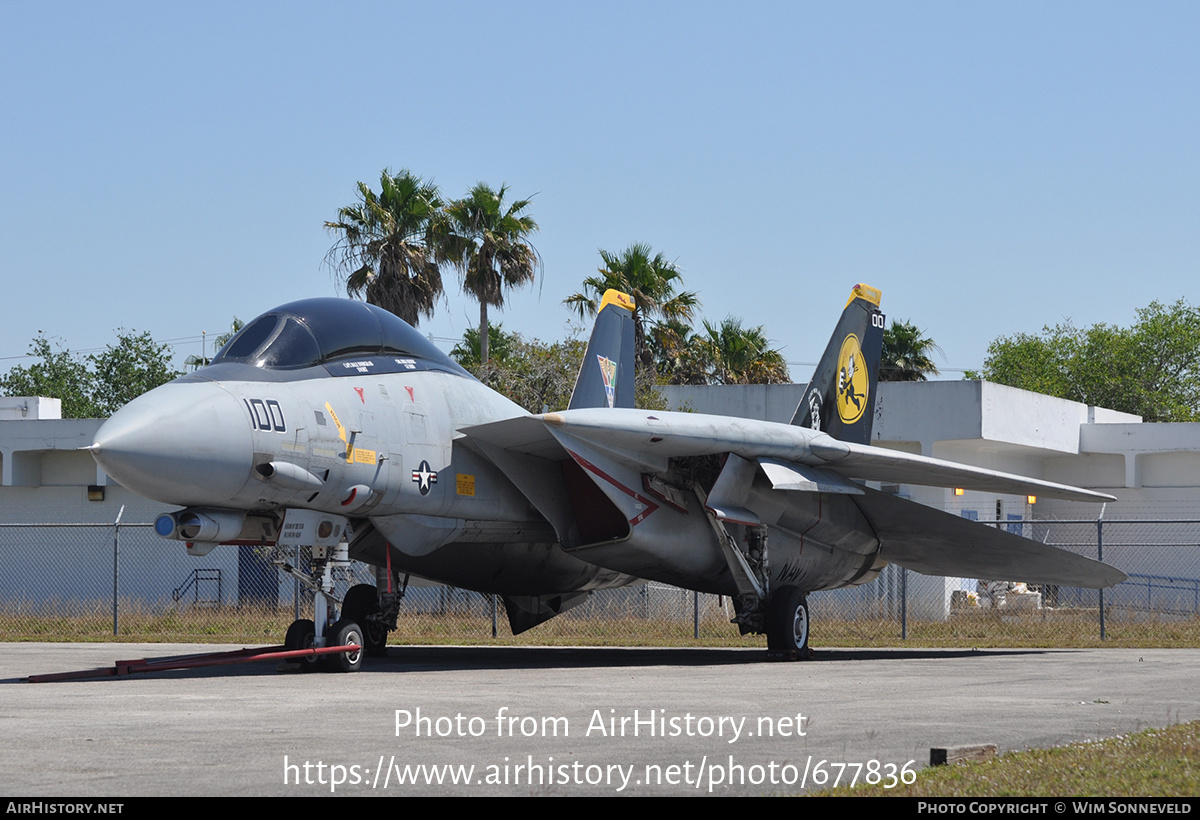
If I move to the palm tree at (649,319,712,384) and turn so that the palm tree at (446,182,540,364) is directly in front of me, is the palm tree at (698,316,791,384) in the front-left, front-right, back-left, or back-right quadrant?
back-left

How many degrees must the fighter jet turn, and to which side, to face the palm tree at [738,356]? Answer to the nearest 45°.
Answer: approximately 135° to its right

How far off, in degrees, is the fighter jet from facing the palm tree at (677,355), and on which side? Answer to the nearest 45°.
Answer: approximately 135° to its right

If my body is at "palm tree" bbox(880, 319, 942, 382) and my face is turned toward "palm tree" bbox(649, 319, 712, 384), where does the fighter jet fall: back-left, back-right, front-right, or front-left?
front-left

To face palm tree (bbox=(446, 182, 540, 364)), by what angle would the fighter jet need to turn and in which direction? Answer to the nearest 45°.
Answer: approximately 135° to its right

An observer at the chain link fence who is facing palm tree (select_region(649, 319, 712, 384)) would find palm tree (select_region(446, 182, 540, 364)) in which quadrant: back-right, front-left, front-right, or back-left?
front-left

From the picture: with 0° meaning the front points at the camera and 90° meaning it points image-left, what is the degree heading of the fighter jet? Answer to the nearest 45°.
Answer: approximately 45°
